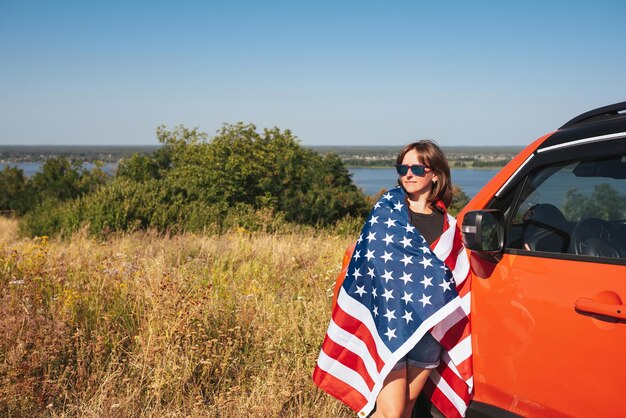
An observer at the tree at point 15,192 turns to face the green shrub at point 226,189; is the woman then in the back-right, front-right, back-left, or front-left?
front-right

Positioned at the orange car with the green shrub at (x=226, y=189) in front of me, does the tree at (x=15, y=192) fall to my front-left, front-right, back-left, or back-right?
front-left

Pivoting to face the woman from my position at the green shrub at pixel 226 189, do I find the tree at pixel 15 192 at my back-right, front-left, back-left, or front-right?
back-right

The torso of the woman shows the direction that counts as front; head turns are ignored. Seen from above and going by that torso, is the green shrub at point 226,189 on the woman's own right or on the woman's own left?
on the woman's own right

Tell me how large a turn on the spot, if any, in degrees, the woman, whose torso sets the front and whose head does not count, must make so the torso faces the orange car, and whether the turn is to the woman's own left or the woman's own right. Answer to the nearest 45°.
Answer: approximately 90° to the woman's own left

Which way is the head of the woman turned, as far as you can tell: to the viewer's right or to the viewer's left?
to the viewer's left

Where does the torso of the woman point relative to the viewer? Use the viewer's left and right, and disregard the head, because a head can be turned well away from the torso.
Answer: facing the viewer and to the left of the viewer

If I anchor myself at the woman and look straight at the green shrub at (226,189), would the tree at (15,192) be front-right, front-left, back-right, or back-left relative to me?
front-left
